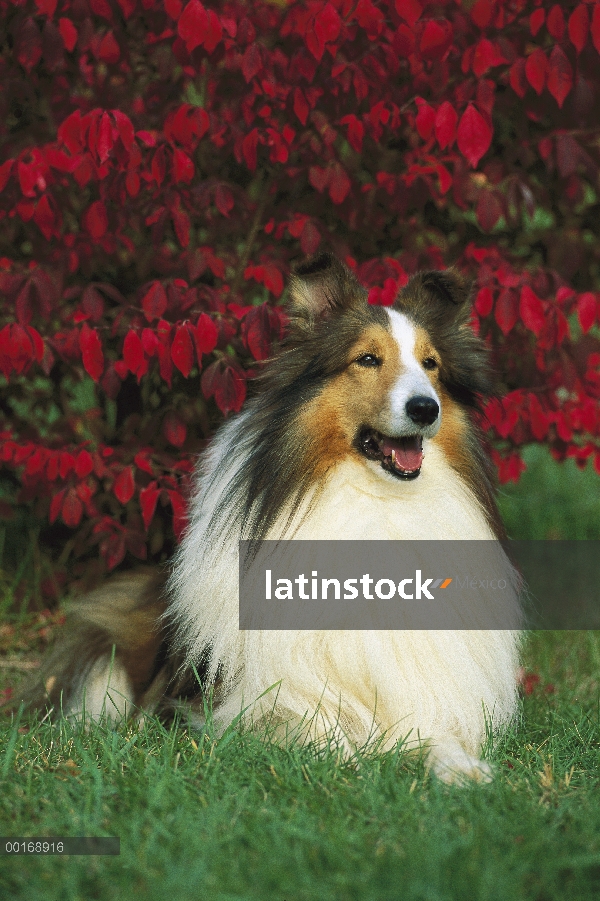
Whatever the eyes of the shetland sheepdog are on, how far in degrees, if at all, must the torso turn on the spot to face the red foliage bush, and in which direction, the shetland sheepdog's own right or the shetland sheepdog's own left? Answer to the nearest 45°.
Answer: approximately 135° to the shetland sheepdog's own left
